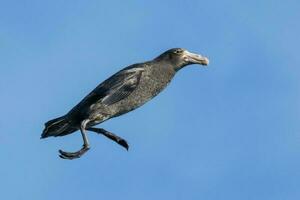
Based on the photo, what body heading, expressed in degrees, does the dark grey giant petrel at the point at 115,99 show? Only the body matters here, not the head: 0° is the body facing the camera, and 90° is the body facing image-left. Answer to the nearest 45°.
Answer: approximately 270°
